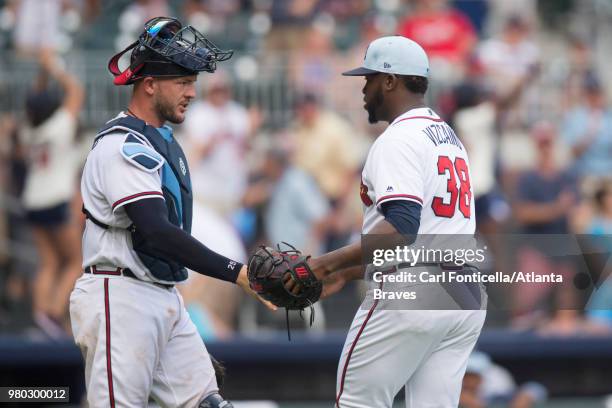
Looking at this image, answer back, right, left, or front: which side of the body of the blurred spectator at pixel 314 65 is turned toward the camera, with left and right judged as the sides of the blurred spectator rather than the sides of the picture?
front

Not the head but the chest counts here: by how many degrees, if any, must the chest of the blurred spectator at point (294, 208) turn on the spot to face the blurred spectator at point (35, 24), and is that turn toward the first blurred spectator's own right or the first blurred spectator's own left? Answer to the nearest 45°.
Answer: approximately 90° to the first blurred spectator's own right

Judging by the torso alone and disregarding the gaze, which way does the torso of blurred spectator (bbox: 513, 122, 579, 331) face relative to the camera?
toward the camera

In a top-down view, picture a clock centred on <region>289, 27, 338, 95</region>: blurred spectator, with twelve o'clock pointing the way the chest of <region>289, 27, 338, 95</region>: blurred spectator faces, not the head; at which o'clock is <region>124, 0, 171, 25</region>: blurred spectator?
<region>124, 0, 171, 25</region>: blurred spectator is roughly at 4 o'clock from <region>289, 27, 338, 95</region>: blurred spectator.

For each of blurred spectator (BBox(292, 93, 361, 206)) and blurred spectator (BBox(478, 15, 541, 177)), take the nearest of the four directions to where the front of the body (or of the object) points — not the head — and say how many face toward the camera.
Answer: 2

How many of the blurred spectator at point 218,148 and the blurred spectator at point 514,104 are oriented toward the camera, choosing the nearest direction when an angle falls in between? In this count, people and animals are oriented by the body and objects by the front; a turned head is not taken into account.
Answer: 2

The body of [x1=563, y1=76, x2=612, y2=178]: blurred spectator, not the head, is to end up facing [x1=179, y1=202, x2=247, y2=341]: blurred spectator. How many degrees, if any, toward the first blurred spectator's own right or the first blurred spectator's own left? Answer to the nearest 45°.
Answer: approximately 45° to the first blurred spectator's own right

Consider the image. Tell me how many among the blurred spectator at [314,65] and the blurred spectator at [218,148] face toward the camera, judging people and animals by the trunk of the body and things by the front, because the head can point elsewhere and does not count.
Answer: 2

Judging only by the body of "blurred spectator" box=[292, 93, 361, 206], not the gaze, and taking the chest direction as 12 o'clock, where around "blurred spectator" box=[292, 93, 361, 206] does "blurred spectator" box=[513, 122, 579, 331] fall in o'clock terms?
"blurred spectator" box=[513, 122, 579, 331] is roughly at 9 o'clock from "blurred spectator" box=[292, 93, 361, 206].

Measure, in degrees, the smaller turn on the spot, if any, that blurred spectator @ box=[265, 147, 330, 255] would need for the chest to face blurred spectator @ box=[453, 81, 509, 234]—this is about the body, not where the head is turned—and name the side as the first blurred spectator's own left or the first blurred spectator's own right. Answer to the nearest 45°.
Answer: approximately 135° to the first blurred spectator's own left
